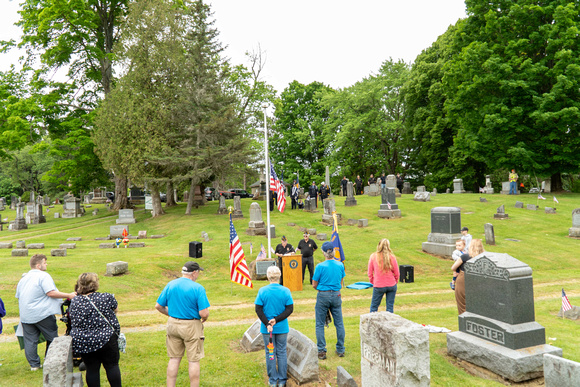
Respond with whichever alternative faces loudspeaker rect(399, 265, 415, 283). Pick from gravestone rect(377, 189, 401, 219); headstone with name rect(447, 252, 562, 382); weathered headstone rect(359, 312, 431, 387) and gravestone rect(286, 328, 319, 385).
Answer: gravestone rect(377, 189, 401, 219)

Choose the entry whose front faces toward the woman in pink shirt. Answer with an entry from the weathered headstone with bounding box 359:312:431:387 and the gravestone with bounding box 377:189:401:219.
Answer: the gravestone

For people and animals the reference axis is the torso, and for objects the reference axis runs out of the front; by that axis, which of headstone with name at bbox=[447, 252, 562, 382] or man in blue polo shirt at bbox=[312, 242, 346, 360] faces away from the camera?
the man in blue polo shirt

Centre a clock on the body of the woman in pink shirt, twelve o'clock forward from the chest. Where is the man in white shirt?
The man in white shirt is roughly at 8 o'clock from the woman in pink shirt.

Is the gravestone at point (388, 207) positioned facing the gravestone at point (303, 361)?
yes

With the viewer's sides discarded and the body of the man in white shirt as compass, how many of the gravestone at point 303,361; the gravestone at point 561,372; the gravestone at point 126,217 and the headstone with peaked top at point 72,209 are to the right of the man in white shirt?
2

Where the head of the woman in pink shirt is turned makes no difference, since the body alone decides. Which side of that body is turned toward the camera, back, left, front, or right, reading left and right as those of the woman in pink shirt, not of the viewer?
back

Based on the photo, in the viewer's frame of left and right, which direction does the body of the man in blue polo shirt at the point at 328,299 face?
facing away from the viewer

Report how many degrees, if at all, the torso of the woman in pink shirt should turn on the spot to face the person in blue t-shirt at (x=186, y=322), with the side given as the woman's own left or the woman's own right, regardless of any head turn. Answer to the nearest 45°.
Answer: approximately 135° to the woman's own left

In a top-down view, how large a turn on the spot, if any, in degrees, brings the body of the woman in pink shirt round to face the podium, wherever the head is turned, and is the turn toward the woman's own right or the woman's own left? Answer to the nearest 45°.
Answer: approximately 45° to the woman's own left

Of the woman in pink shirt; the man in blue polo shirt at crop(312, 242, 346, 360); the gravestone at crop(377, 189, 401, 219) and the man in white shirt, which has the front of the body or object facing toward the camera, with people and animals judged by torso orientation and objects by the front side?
the gravestone

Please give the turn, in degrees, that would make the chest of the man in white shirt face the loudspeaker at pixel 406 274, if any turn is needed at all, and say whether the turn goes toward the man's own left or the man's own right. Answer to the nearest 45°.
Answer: approximately 45° to the man's own right

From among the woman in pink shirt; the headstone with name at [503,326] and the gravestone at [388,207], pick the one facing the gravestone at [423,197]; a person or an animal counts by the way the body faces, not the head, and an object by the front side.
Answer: the woman in pink shirt

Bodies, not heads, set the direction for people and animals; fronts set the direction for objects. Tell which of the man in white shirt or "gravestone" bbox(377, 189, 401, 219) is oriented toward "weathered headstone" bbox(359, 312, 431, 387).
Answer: the gravestone

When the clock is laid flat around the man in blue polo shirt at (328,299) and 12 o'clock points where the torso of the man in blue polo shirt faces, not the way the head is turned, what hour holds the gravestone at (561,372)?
The gravestone is roughly at 4 o'clock from the man in blue polo shirt.

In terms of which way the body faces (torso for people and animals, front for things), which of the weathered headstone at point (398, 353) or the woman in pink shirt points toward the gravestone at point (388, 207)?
the woman in pink shirt
